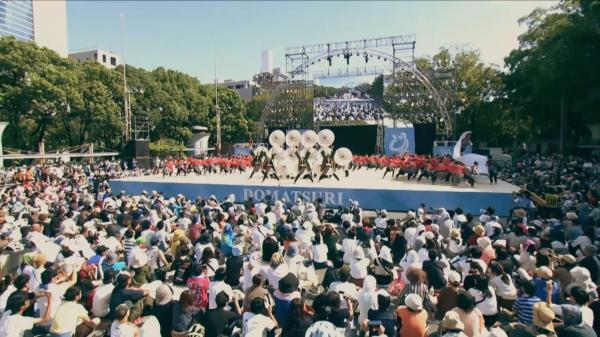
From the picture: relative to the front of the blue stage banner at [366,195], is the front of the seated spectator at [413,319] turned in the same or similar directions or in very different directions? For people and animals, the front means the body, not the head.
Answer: very different directions

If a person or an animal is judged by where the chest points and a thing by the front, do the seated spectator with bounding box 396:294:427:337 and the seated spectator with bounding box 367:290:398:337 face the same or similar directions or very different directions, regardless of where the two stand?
same or similar directions

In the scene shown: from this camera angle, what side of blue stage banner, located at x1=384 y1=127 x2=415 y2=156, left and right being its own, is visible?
front

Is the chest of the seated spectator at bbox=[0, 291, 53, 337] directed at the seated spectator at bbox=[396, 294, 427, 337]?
no

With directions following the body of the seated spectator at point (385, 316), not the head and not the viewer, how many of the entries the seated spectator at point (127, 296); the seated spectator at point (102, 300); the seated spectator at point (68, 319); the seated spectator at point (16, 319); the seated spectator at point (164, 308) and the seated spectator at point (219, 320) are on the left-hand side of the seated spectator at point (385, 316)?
6

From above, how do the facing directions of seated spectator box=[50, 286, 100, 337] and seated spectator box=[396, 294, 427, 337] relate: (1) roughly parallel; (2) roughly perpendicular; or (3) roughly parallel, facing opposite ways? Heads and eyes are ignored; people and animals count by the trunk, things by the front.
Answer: roughly parallel

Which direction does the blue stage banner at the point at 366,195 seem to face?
toward the camera

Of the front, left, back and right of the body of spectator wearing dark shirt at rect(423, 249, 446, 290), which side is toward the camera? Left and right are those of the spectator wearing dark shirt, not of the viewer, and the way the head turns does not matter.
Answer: back

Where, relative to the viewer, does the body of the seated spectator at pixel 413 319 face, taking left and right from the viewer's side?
facing away from the viewer

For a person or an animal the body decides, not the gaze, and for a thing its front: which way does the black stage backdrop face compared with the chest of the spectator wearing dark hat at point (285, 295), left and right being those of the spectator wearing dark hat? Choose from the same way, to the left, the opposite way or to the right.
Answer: the opposite way

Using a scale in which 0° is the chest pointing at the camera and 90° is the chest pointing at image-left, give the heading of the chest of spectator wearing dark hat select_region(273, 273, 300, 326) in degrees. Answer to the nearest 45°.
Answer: approximately 180°

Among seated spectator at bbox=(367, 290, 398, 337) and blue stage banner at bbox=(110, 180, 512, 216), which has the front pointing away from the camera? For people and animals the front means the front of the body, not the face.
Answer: the seated spectator

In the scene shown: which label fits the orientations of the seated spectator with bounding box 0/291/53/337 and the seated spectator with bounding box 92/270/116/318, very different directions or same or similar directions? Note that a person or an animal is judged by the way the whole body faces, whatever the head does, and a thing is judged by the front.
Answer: same or similar directions

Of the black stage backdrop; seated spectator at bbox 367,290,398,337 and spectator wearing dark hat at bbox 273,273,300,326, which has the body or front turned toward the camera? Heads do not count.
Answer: the black stage backdrop

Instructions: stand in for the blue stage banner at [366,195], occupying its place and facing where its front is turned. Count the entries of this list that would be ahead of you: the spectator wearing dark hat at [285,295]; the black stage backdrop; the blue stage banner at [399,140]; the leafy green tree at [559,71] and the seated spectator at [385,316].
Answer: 2

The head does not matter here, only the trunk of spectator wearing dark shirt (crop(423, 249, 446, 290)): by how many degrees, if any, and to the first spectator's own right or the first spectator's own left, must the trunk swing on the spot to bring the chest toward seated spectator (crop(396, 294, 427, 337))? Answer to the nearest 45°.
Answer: approximately 180°

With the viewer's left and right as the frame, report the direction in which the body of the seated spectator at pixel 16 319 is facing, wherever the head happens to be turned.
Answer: facing away from the viewer and to the right of the viewer

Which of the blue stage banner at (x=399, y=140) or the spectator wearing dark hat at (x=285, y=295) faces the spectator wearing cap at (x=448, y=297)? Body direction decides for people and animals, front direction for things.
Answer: the blue stage banner

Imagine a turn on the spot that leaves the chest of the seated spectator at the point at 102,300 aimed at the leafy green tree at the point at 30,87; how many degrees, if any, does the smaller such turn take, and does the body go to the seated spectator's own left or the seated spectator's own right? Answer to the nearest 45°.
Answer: approximately 45° to the seated spectator's own left

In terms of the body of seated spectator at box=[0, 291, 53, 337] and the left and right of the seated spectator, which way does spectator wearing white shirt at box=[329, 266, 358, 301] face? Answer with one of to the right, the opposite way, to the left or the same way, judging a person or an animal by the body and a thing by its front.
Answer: the same way

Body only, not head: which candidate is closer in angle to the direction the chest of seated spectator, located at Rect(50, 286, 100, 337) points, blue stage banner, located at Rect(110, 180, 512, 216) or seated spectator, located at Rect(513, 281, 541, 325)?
the blue stage banner

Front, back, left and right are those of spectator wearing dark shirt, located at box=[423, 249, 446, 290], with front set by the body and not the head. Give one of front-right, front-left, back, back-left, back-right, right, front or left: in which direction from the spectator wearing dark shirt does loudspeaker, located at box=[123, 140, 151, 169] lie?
front-left

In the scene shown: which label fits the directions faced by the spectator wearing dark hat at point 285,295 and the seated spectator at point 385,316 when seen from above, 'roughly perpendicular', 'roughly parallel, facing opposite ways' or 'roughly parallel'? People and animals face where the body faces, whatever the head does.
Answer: roughly parallel

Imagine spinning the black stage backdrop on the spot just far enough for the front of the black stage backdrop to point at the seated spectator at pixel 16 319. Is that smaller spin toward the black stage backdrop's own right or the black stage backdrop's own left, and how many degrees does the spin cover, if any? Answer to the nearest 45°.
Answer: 0° — it already faces them

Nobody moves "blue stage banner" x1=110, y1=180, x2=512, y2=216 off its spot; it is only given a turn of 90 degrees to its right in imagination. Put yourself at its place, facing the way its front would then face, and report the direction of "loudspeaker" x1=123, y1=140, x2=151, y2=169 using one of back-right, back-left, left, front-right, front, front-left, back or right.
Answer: front-right

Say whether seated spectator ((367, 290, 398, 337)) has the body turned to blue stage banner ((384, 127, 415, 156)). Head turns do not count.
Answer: yes

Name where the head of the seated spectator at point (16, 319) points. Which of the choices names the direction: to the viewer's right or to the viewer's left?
to the viewer's right
